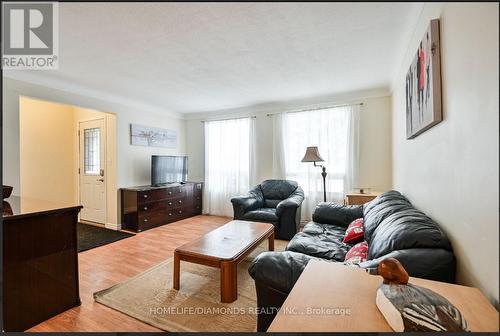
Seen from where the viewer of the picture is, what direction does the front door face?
facing the viewer and to the left of the viewer

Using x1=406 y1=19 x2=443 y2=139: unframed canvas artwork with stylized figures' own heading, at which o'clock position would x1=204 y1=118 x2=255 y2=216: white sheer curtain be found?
The white sheer curtain is roughly at 1 o'clock from the unframed canvas artwork with stylized figures.

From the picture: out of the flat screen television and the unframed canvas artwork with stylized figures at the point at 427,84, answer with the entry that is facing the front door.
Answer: the unframed canvas artwork with stylized figures

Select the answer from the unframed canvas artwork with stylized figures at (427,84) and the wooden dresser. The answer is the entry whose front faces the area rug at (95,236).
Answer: the unframed canvas artwork with stylized figures

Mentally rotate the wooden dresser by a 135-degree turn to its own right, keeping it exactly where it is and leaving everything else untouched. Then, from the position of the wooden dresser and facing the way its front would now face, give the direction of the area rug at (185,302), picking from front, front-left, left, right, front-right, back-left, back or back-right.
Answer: left

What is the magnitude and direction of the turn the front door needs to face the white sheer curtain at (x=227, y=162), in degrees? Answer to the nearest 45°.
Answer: approximately 135° to its left

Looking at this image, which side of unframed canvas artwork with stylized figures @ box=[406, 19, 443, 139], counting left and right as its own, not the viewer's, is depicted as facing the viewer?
left

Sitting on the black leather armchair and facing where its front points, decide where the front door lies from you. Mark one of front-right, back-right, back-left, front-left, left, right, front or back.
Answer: front-right

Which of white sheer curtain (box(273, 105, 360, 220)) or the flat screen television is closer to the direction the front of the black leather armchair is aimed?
the flat screen television

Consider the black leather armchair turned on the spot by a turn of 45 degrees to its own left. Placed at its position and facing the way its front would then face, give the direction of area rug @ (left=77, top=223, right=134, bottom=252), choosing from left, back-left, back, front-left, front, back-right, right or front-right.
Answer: right

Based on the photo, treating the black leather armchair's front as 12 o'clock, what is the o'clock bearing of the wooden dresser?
The wooden dresser is roughly at 2 o'clock from the black leather armchair.

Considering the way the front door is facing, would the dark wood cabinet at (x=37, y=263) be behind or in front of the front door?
in front

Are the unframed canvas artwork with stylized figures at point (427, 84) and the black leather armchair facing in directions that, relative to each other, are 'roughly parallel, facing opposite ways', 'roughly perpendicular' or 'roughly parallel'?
roughly perpendicular

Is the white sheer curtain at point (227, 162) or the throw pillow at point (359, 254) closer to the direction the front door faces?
the throw pillow

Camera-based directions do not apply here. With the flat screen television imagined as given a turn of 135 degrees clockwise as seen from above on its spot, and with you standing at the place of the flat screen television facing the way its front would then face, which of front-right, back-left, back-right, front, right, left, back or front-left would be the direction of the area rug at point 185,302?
left
